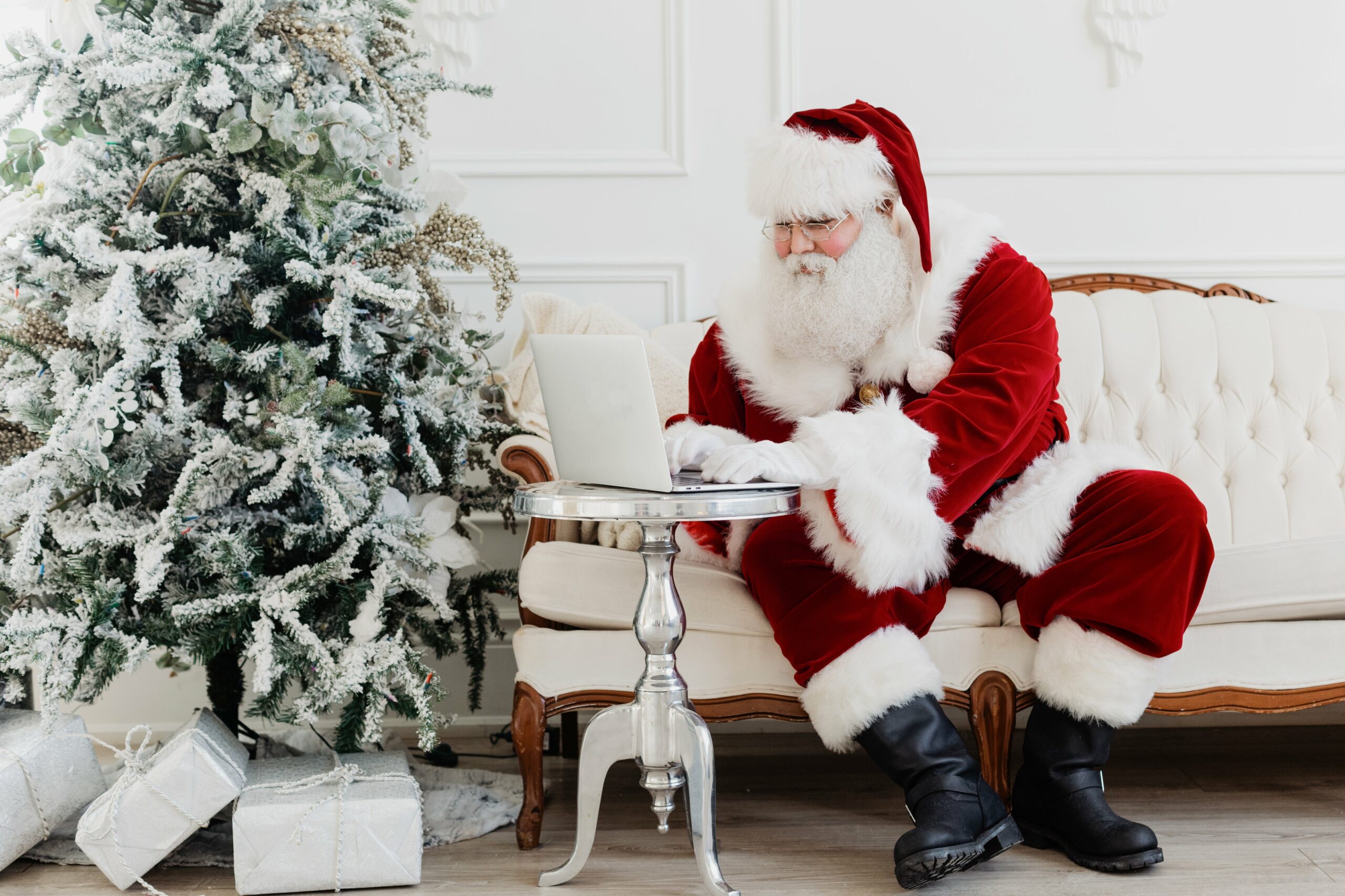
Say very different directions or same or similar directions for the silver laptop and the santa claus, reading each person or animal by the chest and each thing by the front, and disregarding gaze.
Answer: very different directions

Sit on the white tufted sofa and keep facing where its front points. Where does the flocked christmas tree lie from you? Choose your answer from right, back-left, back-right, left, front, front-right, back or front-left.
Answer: right

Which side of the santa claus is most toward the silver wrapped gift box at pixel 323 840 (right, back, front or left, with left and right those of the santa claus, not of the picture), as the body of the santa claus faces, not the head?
front

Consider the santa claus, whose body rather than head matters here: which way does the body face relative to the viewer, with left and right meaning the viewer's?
facing the viewer and to the left of the viewer

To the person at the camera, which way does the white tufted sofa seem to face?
facing the viewer

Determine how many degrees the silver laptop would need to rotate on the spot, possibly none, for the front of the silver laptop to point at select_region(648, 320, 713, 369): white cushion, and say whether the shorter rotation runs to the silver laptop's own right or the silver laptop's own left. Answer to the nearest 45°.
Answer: approximately 45° to the silver laptop's own left

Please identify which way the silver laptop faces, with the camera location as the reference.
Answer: facing away from the viewer and to the right of the viewer

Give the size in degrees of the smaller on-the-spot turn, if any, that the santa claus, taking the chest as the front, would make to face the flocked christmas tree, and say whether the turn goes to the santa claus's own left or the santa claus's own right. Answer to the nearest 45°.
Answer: approximately 45° to the santa claus's own right

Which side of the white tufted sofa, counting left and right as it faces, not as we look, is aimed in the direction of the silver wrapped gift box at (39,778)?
right

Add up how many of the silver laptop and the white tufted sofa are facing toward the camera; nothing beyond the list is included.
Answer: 1
